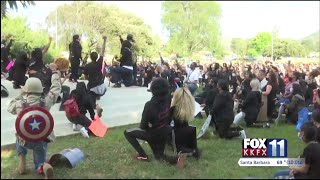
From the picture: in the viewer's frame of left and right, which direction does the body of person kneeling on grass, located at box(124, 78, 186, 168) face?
facing away from the viewer and to the left of the viewer

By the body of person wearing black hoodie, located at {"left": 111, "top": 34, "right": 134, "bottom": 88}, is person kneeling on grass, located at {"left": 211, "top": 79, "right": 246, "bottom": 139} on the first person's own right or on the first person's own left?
on the first person's own left

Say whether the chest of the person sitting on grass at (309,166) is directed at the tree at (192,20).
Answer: no

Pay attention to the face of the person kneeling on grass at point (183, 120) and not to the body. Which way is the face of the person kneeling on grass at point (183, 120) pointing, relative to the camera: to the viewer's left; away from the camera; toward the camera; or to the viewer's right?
away from the camera

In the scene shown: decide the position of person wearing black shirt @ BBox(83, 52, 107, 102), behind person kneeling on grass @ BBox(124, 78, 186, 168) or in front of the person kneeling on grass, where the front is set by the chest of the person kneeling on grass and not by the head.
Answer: in front

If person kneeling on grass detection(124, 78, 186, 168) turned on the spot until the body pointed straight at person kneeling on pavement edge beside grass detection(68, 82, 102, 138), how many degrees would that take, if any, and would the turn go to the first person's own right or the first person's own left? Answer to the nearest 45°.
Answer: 0° — they already face them

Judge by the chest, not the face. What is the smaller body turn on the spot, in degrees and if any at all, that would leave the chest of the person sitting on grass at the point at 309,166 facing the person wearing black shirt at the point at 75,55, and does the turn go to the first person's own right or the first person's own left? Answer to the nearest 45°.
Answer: approximately 45° to the first person's own right

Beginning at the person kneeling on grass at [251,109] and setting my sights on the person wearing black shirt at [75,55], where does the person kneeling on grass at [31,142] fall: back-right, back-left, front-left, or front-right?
front-left

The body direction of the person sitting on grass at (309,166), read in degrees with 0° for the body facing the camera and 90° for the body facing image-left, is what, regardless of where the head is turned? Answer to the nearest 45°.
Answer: approximately 90°

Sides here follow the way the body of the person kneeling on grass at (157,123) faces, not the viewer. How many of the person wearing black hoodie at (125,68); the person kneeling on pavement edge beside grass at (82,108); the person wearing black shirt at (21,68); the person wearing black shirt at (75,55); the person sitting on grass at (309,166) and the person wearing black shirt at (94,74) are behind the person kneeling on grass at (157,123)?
1
